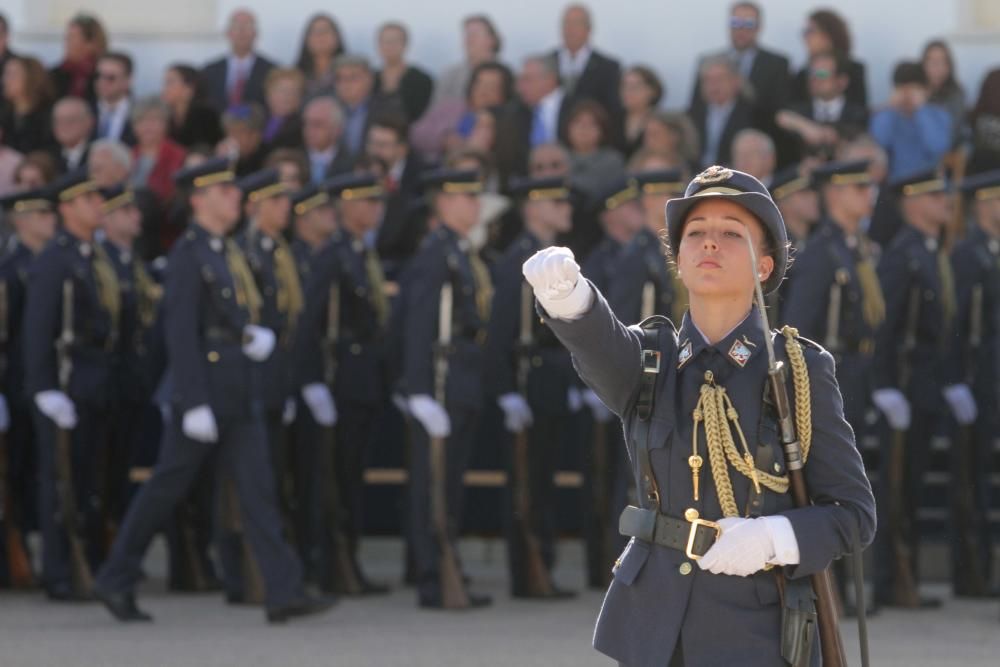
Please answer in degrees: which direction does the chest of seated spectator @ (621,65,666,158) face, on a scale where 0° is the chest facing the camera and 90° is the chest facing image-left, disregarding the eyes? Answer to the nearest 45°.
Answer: approximately 45°

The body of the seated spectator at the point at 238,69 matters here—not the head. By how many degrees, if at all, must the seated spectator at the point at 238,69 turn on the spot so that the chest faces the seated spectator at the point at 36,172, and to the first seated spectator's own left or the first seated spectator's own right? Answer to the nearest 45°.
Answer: approximately 45° to the first seated spectator's own right

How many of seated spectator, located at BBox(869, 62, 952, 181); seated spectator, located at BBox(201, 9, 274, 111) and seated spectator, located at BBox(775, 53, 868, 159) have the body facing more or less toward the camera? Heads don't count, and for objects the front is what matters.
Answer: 3

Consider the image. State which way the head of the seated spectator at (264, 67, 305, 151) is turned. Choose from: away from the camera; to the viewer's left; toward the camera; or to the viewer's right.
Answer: toward the camera

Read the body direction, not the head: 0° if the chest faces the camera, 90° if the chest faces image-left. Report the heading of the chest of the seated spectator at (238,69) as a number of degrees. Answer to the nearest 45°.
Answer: approximately 0°

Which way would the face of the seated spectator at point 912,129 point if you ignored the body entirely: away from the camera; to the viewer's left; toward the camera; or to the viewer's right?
toward the camera

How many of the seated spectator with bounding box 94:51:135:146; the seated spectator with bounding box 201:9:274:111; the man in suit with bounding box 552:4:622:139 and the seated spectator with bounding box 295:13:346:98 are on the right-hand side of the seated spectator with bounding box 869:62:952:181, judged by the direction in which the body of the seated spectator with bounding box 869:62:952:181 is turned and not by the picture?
4

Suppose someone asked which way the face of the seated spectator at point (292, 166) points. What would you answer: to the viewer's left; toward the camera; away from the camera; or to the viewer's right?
toward the camera

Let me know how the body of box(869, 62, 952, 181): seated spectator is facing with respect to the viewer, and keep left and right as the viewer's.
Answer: facing the viewer

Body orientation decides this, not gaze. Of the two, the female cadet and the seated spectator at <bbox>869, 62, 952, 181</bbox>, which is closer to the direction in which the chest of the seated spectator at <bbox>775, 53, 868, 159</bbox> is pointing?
the female cadet

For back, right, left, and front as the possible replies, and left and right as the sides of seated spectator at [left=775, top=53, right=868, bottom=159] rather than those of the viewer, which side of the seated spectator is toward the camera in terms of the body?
front

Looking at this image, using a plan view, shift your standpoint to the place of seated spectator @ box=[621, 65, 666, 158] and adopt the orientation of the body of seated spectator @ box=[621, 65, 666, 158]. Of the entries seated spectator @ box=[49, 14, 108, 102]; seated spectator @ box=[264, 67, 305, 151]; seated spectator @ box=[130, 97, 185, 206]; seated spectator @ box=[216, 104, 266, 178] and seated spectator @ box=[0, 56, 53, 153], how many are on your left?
0

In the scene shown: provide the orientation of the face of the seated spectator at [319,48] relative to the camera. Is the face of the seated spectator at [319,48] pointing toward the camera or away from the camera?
toward the camera

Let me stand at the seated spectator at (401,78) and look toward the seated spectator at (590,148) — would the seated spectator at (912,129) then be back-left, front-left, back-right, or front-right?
front-left

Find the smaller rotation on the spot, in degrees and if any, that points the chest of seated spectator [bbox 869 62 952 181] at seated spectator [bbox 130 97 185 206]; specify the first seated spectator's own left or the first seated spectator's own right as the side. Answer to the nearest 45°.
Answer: approximately 90° to the first seated spectator's own right

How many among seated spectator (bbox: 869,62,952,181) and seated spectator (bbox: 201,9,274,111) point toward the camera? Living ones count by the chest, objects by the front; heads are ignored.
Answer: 2

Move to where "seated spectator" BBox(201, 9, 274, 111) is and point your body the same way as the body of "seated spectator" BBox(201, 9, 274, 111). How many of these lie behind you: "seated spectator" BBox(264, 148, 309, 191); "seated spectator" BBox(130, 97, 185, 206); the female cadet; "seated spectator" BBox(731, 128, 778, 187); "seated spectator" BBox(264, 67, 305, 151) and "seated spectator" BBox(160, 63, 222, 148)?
0

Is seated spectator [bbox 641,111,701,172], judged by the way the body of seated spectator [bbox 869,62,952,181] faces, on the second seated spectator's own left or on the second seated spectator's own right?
on the second seated spectator's own right
